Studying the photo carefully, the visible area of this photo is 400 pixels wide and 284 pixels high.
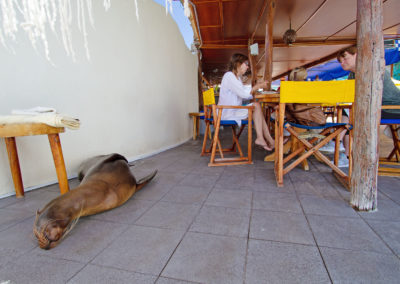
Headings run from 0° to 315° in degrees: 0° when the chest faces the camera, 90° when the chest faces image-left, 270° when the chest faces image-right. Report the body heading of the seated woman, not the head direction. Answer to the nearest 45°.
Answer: approximately 270°

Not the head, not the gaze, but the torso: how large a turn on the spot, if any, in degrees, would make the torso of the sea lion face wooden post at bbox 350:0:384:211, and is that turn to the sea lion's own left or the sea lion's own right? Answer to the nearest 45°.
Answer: approximately 90° to the sea lion's own left

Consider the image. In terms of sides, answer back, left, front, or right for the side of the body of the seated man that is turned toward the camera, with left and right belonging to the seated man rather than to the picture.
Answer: left

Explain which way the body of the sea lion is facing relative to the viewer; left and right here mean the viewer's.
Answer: facing the viewer and to the left of the viewer

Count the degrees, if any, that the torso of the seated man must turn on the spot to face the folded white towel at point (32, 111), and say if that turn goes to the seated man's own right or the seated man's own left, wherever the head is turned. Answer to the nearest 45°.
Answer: approximately 45° to the seated man's own left

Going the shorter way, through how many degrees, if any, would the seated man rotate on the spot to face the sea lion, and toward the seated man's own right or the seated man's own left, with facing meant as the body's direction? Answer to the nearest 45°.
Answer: approximately 45° to the seated man's own left

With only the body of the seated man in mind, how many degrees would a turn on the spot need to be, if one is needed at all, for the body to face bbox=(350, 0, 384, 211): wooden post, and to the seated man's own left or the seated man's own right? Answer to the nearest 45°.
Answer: approximately 90° to the seated man's own left

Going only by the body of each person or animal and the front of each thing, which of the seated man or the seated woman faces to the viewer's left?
the seated man

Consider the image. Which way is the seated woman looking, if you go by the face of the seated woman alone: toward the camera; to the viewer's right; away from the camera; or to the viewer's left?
to the viewer's right

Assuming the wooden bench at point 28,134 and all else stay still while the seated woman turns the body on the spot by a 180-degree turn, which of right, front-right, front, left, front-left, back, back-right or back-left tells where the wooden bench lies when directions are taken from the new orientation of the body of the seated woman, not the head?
front-left

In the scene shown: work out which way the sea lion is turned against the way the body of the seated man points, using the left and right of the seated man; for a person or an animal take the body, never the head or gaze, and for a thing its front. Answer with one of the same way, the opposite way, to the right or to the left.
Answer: to the left

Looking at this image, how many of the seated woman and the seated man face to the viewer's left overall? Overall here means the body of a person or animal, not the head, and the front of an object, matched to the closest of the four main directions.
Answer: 1

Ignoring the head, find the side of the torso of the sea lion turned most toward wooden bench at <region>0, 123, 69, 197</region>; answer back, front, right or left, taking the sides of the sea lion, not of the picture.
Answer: right

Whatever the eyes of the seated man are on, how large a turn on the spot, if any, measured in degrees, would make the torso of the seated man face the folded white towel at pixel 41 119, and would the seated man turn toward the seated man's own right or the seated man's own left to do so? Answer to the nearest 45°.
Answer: approximately 45° to the seated man's own left
